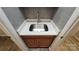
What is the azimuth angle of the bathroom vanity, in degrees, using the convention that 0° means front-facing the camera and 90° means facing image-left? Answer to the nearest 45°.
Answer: approximately 0°
